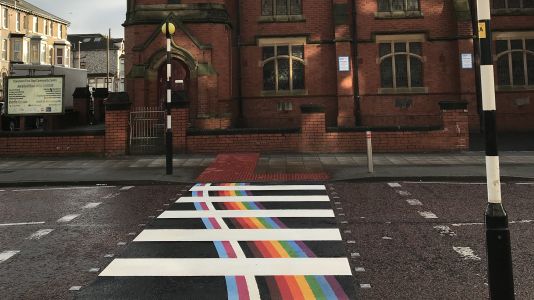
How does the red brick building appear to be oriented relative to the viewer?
toward the camera

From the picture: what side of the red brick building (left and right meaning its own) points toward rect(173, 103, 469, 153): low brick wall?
front

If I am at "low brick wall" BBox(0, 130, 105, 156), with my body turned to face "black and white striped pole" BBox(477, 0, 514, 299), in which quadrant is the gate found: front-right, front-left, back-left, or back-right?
front-left

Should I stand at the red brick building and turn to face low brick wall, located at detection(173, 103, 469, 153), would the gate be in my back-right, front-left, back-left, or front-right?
front-right

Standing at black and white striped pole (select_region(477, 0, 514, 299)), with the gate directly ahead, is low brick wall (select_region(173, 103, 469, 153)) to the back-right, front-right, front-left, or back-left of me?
front-right

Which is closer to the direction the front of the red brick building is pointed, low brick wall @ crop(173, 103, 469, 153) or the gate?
the low brick wall

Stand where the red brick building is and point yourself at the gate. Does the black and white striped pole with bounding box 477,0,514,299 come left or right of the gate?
left

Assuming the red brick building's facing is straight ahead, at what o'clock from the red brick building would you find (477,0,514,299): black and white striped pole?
The black and white striped pole is roughly at 12 o'clock from the red brick building.

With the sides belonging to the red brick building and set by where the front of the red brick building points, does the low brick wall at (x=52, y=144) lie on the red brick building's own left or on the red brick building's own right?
on the red brick building's own right

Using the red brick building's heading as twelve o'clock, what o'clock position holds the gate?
The gate is roughly at 2 o'clock from the red brick building.
